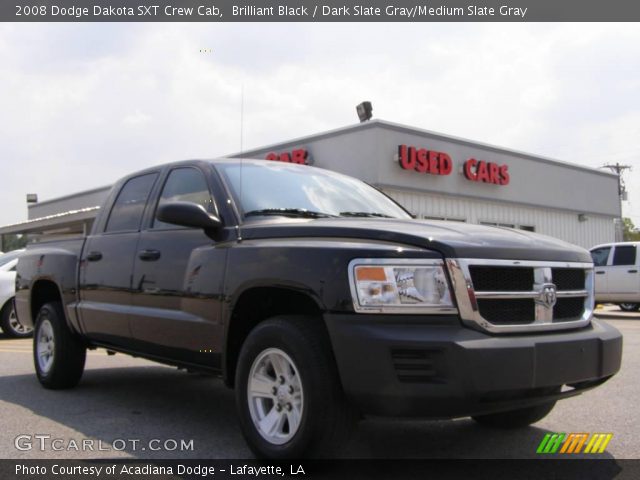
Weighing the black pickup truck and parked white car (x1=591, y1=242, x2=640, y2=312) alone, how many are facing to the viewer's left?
1

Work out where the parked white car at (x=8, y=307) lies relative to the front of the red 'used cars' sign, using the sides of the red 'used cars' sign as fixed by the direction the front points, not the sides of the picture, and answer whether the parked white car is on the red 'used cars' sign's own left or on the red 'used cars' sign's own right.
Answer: on the red 'used cars' sign's own right

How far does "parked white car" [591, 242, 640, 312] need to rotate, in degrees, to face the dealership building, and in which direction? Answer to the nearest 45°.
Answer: approximately 45° to its right

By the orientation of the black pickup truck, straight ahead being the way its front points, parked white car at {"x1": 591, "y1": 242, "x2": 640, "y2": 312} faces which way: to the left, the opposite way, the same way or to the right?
the opposite way

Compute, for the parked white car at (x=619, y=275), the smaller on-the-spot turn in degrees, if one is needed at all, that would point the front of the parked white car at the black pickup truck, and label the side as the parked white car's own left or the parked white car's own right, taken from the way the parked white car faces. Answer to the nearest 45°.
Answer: approximately 90° to the parked white car's own left

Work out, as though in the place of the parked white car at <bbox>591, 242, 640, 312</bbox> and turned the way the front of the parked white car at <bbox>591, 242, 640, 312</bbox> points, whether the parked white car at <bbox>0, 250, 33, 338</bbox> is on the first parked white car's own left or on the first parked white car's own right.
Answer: on the first parked white car's own left

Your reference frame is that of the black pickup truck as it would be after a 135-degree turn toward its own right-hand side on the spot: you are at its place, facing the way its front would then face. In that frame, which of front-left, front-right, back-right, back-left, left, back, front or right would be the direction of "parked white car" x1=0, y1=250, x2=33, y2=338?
front-right

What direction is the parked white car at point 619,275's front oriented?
to the viewer's left
